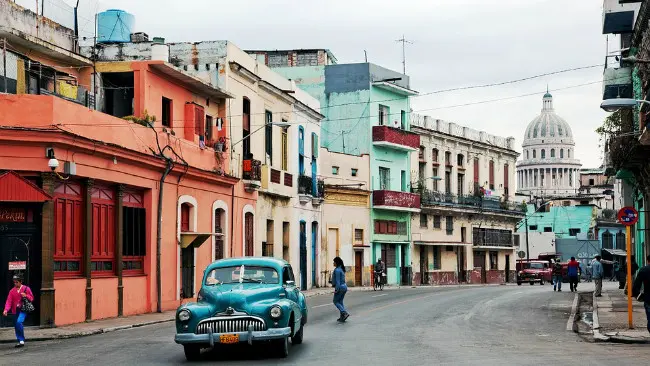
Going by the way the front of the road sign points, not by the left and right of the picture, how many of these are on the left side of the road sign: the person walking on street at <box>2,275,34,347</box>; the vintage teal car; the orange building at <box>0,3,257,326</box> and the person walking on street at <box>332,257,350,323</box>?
0

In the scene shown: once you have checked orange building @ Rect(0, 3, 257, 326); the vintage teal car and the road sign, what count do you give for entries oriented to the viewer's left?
0

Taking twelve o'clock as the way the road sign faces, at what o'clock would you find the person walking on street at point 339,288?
The person walking on street is roughly at 3 o'clock from the road sign.

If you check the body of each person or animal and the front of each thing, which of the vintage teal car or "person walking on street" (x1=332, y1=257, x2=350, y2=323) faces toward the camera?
the vintage teal car

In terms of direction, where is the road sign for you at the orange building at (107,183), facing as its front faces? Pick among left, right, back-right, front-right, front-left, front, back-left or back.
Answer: front

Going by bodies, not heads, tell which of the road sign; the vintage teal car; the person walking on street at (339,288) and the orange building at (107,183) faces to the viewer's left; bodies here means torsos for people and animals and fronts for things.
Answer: the person walking on street

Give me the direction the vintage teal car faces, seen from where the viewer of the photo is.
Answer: facing the viewer

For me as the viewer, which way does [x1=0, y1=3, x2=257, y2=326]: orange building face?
facing the viewer and to the right of the viewer

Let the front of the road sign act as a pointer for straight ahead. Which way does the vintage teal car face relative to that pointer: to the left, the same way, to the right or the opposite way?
the same way

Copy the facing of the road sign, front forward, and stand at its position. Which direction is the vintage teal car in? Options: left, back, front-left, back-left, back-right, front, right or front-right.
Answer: front-right

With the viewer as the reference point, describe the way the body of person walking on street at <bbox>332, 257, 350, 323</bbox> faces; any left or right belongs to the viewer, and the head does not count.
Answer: facing to the left of the viewer

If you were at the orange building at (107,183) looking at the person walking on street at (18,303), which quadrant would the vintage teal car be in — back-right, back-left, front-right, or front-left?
front-left

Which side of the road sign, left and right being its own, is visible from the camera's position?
front
